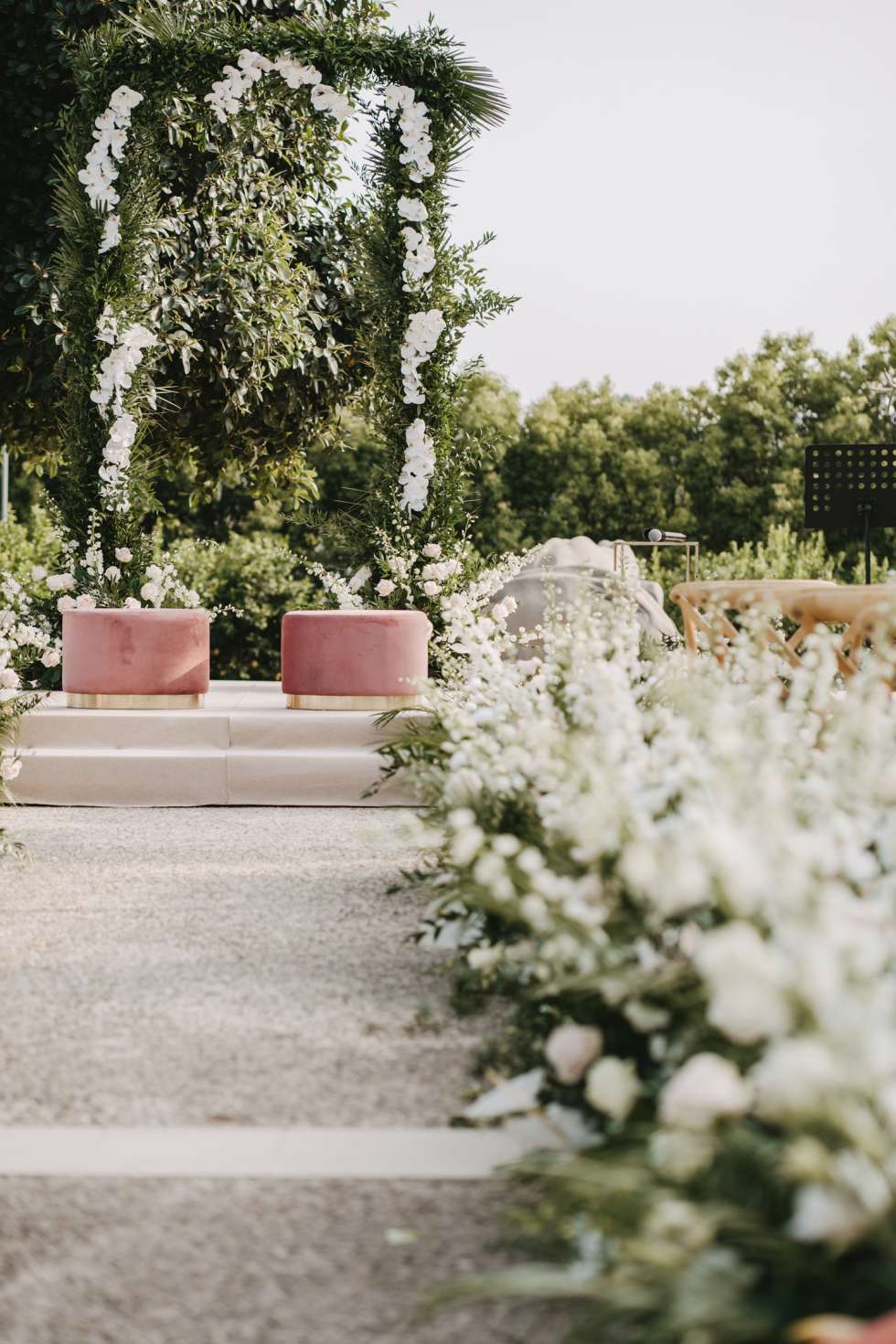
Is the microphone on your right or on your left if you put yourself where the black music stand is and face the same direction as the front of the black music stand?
on your left

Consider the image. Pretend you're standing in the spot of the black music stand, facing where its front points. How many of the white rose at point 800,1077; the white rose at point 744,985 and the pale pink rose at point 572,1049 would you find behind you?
3

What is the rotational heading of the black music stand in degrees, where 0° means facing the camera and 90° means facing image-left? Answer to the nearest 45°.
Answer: approximately 180°

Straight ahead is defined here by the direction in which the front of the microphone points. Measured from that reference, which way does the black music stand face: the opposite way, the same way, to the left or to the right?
to the right

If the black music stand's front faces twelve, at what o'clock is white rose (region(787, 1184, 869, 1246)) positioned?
The white rose is roughly at 6 o'clock from the black music stand.

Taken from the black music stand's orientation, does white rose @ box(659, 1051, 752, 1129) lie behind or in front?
behind

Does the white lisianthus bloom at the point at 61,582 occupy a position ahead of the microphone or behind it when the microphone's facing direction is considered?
ahead

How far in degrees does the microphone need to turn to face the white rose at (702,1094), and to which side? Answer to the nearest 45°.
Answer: approximately 90° to its left

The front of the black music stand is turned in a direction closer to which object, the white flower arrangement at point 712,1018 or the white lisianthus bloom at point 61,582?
the white lisianthus bloom

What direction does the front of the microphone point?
to the viewer's left

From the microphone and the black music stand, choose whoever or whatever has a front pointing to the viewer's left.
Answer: the microphone

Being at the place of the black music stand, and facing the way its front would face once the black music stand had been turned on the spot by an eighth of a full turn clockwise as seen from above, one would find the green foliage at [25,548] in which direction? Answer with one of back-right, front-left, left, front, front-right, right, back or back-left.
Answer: left

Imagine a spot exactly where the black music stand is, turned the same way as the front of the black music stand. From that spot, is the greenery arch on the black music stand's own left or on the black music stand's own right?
on the black music stand's own left

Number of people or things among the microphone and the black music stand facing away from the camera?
1

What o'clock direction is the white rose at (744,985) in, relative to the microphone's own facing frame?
The white rose is roughly at 9 o'clock from the microphone.

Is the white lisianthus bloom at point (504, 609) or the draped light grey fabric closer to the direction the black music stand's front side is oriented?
the draped light grey fabric
